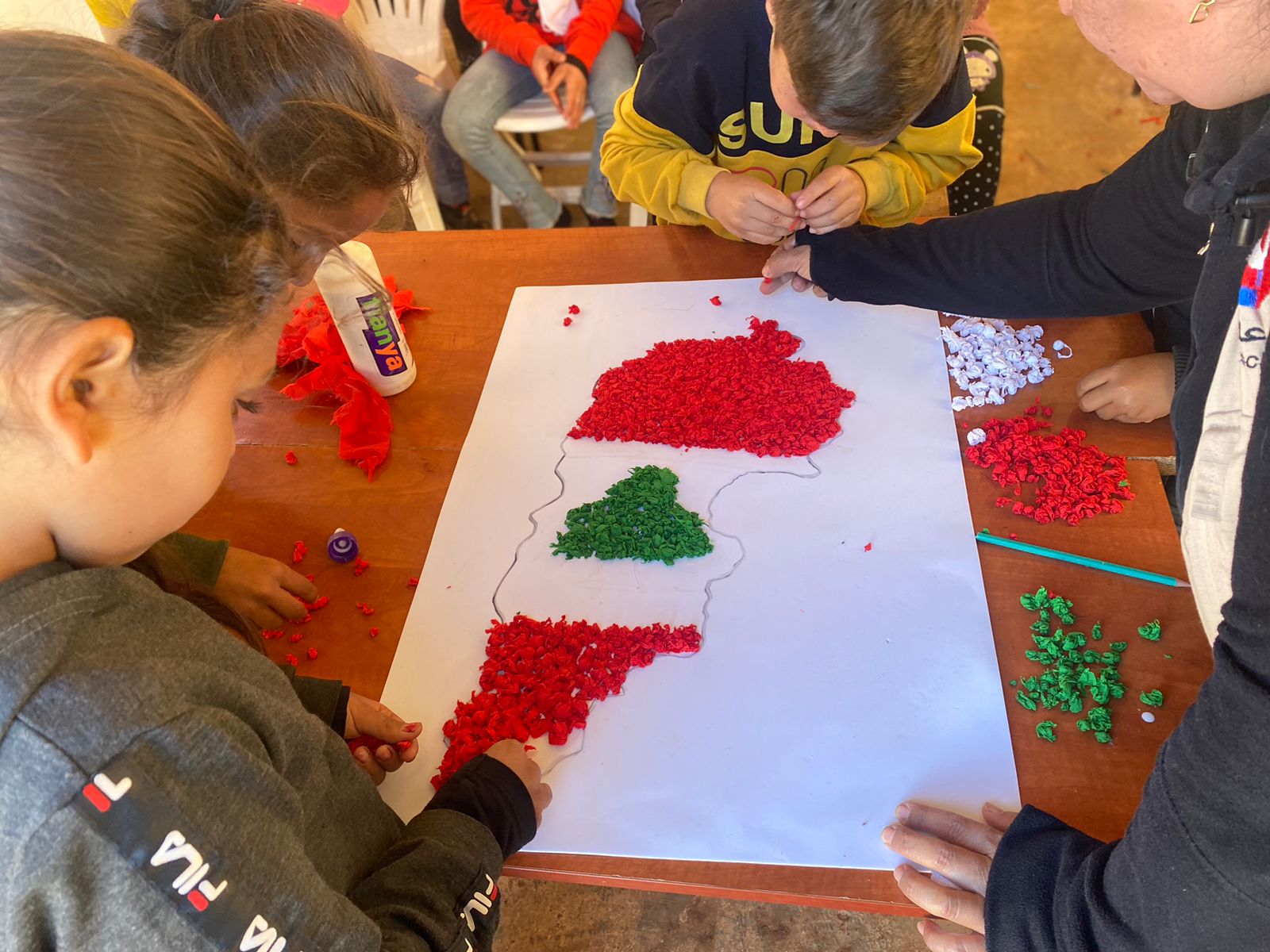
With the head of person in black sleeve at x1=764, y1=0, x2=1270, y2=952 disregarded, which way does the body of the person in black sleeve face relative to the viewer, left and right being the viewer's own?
facing to the left of the viewer

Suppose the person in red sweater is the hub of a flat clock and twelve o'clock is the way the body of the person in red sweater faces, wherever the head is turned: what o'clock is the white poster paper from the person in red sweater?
The white poster paper is roughly at 12 o'clock from the person in red sweater.

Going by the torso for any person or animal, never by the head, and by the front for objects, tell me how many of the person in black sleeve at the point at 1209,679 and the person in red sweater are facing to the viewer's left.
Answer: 1
